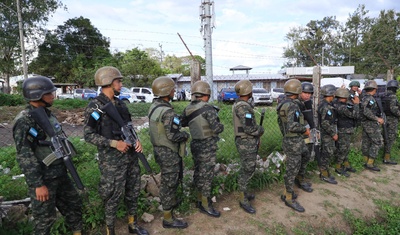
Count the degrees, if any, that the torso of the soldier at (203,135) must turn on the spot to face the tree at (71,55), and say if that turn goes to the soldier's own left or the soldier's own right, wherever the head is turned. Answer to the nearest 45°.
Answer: approximately 90° to the soldier's own left

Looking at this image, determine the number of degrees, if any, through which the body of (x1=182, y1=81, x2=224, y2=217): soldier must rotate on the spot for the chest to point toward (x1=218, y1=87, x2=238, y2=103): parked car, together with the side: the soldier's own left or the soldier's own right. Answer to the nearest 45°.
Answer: approximately 45° to the soldier's own left

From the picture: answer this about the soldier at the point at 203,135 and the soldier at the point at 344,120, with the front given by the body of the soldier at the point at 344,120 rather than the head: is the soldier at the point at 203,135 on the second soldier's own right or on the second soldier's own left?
on the second soldier's own right

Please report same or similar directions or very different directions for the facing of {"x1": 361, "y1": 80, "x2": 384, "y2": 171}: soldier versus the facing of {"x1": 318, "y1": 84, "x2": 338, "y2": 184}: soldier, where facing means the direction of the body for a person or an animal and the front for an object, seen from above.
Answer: same or similar directions

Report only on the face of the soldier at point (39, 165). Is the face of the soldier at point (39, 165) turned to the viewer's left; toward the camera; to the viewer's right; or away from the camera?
to the viewer's right

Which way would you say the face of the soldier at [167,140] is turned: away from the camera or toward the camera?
away from the camera

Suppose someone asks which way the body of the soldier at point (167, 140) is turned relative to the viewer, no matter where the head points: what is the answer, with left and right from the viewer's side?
facing away from the viewer and to the right of the viewer

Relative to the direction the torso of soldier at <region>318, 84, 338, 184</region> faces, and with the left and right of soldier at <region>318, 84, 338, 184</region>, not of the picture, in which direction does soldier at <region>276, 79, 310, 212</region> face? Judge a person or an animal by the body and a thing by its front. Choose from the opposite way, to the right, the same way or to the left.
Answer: the same way

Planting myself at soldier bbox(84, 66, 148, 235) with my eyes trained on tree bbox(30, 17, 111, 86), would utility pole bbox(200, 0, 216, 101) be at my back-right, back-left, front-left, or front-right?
front-right
